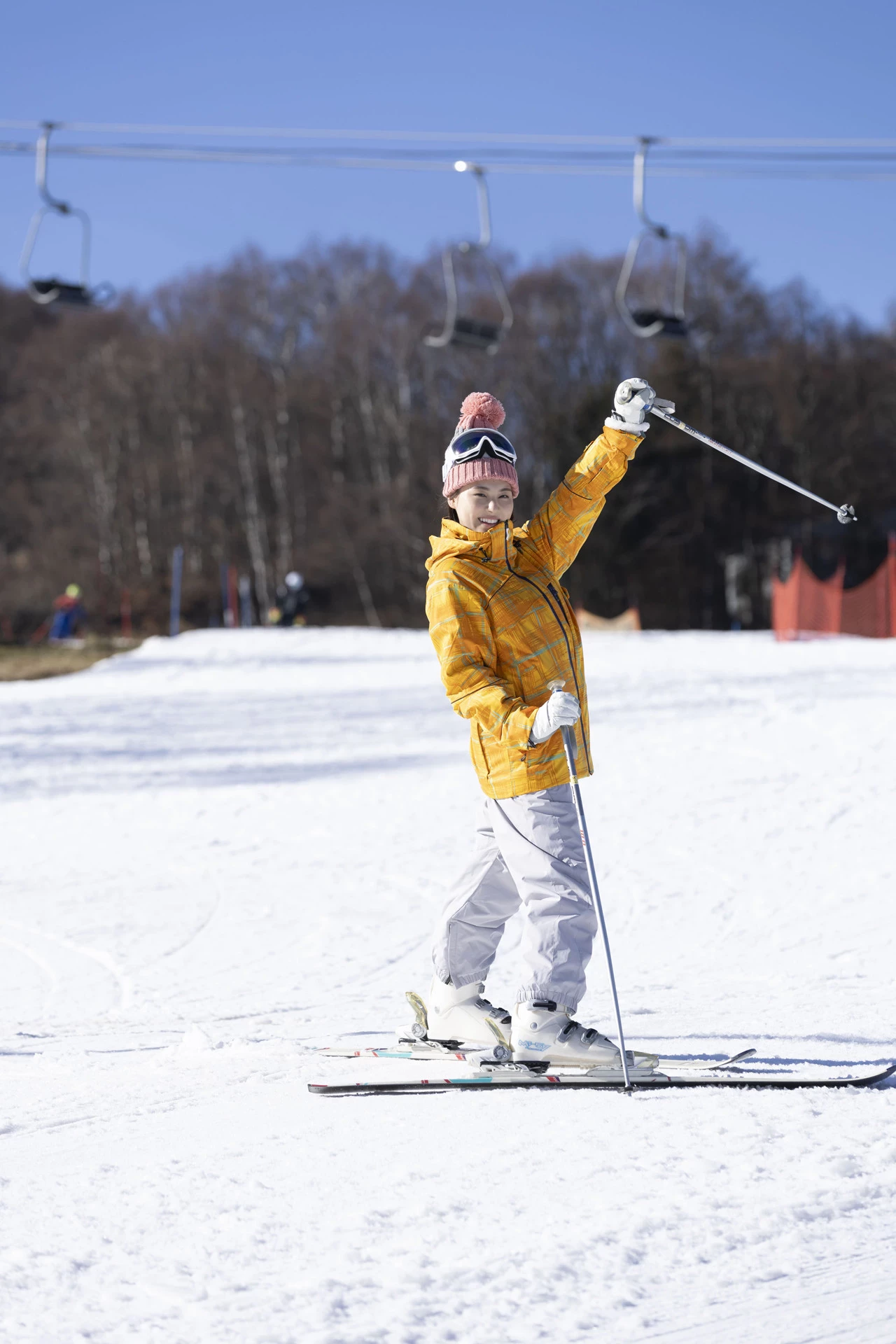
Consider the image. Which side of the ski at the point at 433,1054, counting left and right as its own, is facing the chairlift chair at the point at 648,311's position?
left

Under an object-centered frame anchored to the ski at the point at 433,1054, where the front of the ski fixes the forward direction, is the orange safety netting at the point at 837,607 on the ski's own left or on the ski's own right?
on the ski's own left

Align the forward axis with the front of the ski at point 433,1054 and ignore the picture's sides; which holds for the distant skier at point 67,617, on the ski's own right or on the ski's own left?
on the ski's own left

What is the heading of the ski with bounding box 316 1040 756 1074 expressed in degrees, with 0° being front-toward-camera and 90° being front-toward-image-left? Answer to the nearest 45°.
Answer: approximately 270°
